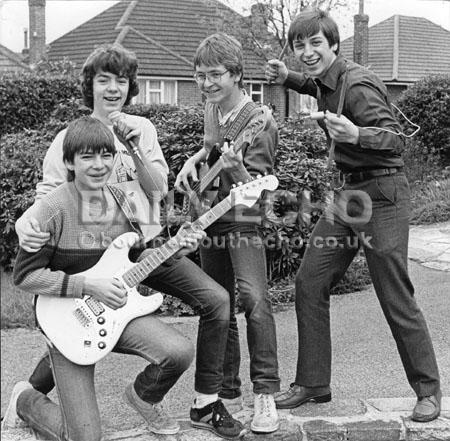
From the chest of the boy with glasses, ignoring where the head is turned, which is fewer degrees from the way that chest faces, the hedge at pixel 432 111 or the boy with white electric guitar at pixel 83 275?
the boy with white electric guitar

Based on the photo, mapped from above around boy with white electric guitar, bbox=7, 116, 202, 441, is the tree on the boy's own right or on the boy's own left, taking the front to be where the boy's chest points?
on the boy's own left

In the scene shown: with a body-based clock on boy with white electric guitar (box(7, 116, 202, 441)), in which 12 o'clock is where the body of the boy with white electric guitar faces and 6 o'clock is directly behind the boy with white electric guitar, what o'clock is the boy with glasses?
The boy with glasses is roughly at 10 o'clock from the boy with white electric guitar.

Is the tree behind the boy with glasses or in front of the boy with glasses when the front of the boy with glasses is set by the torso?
behind

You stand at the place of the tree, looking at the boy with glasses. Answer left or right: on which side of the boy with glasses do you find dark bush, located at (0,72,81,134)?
right

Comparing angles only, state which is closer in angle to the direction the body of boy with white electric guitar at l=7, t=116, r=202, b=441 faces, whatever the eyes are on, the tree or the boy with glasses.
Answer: the boy with glasses

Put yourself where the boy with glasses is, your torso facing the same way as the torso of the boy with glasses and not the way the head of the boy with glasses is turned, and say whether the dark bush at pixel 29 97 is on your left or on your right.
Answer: on your right

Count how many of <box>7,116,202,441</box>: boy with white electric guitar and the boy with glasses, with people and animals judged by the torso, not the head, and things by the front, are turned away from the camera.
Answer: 0

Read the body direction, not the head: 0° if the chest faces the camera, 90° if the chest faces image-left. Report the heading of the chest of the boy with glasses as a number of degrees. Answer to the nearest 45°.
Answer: approximately 45°
